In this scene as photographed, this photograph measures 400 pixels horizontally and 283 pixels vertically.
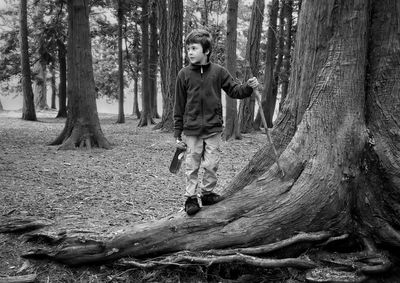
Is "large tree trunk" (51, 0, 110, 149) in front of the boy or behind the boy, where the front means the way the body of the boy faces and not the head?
behind

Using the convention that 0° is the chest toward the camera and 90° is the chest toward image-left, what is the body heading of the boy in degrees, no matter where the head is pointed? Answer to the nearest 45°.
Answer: approximately 0°

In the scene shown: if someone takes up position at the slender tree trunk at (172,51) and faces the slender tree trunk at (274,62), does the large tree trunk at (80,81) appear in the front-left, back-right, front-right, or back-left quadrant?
back-right

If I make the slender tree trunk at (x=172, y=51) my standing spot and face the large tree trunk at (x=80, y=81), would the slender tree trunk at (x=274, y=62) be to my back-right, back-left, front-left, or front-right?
back-left

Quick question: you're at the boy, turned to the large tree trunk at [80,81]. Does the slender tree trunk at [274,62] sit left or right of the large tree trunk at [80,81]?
right

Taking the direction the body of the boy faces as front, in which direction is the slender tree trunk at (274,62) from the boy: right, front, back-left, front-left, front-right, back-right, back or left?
back

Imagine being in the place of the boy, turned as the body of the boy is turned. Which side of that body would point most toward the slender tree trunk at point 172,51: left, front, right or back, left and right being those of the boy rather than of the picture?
back
